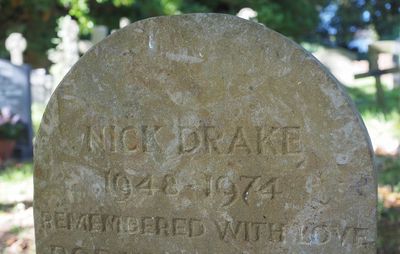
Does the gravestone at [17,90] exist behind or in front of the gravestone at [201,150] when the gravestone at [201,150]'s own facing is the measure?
behind

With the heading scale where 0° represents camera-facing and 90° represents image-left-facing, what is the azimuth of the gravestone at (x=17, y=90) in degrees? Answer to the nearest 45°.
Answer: approximately 0°

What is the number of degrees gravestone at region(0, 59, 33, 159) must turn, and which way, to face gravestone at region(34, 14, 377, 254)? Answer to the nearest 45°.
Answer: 0° — it already faces it

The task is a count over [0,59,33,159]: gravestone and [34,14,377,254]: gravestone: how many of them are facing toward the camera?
2
